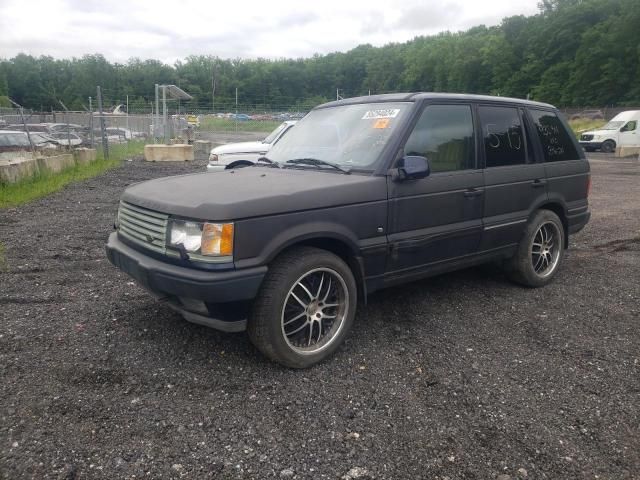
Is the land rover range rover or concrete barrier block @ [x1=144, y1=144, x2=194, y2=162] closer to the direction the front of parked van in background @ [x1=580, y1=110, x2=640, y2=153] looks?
the concrete barrier block

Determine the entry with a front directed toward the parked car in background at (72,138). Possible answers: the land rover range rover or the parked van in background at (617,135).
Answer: the parked van in background at (617,135)

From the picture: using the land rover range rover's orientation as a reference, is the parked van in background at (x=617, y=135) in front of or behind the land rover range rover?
behind

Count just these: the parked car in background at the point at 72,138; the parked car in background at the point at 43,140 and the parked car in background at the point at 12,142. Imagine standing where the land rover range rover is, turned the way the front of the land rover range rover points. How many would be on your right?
3

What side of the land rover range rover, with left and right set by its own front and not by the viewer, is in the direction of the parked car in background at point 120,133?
right

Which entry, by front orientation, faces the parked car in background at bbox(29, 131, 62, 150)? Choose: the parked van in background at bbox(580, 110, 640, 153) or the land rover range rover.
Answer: the parked van in background at bbox(580, 110, 640, 153)

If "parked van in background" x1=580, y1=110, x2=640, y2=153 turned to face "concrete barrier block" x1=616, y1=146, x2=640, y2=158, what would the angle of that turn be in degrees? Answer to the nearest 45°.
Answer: approximately 45° to its left

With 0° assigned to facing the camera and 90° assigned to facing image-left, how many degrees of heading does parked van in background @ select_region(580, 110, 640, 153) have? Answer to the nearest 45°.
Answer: approximately 45°

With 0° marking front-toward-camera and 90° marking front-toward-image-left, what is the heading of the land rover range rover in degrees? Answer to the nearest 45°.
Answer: approximately 45°

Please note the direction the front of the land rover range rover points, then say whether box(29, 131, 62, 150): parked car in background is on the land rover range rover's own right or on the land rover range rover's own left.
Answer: on the land rover range rover's own right

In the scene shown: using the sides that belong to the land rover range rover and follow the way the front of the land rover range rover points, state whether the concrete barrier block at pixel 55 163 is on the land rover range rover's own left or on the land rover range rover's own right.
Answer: on the land rover range rover's own right
